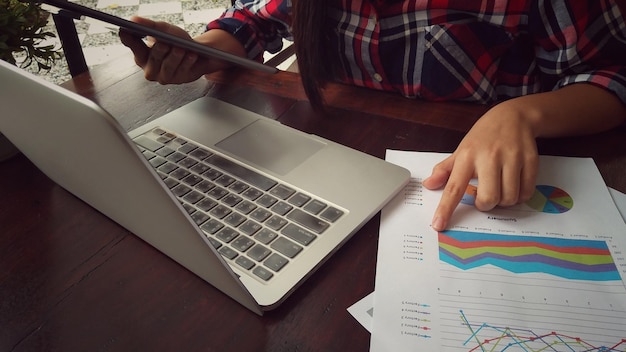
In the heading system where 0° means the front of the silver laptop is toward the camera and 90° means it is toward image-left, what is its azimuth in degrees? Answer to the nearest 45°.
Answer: approximately 225°

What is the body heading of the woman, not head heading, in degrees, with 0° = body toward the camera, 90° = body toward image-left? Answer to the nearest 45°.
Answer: approximately 45°

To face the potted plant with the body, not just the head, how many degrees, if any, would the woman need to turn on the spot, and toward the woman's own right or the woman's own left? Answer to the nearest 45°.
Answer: approximately 45° to the woman's own right

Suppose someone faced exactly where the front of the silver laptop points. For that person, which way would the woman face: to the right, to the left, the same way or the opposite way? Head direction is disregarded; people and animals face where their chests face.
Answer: the opposite way
